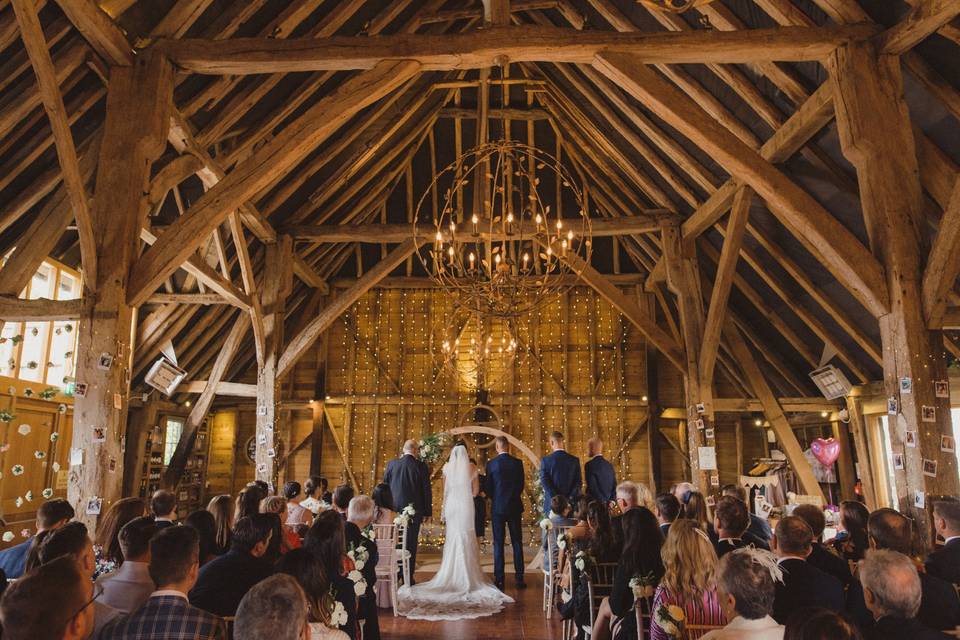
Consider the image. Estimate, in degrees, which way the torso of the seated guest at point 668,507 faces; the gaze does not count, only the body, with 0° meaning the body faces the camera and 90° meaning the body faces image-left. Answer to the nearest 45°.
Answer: approximately 180°

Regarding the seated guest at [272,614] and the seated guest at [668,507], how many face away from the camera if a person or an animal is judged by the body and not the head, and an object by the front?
2

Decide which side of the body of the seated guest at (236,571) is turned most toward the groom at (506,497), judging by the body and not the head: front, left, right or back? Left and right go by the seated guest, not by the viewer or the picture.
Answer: front

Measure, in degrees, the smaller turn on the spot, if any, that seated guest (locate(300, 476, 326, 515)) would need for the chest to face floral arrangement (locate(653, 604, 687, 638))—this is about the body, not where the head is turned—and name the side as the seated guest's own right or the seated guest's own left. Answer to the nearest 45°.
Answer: approximately 135° to the seated guest's own right

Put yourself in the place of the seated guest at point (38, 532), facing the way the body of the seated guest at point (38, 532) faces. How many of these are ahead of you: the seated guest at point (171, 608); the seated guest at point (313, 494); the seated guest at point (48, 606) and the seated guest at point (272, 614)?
1

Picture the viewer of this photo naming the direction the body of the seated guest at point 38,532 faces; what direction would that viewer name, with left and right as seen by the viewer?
facing away from the viewer and to the right of the viewer

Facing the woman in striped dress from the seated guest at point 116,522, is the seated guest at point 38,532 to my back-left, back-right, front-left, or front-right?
back-right

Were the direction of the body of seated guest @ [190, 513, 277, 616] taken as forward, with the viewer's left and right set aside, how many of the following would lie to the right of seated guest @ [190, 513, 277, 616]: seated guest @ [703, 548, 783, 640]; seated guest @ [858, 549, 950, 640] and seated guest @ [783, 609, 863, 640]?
3

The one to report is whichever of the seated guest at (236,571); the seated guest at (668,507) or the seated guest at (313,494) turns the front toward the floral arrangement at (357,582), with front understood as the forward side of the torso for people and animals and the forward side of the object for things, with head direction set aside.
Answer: the seated guest at (236,571)

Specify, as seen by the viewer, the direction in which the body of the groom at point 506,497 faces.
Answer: away from the camera

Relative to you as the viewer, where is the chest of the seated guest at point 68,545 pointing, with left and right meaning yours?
facing away from the viewer and to the right of the viewer

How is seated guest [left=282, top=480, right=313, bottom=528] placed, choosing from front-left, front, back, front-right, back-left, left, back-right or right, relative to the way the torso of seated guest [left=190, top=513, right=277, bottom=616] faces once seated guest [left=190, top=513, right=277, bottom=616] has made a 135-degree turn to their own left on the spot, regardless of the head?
right

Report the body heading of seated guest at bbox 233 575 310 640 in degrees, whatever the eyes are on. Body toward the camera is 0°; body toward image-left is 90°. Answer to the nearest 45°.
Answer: approximately 180°

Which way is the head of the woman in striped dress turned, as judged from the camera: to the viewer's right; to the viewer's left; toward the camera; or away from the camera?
away from the camera

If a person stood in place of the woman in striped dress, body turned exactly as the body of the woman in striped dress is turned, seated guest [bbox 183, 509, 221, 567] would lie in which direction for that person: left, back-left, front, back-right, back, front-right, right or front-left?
left

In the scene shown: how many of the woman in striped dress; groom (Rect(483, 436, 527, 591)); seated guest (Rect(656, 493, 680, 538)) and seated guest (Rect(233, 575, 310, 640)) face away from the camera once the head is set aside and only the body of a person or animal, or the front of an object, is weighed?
4

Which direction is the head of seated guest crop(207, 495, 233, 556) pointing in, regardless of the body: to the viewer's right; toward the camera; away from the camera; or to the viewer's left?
away from the camera

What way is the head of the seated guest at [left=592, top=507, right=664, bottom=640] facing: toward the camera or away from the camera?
away from the camera
